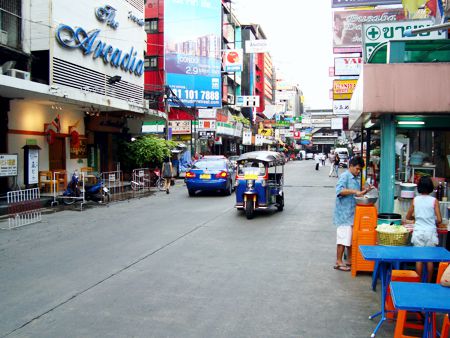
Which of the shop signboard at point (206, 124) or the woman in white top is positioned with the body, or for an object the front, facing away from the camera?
the woman in white top

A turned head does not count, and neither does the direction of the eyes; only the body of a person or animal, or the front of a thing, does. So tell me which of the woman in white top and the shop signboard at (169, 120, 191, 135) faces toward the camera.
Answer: the shop signboard

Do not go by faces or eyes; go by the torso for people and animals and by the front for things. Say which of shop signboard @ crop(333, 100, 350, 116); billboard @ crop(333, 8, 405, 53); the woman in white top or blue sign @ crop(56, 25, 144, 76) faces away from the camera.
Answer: the woman in white top

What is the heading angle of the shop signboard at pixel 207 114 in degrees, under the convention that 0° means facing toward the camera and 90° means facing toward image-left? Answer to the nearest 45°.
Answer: approximately 0°

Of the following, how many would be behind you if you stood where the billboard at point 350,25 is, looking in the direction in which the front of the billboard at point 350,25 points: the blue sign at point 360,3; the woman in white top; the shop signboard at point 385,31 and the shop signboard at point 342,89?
1

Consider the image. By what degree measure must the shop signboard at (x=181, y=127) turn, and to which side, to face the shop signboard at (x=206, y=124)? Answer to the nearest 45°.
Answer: approximately 90° to its left

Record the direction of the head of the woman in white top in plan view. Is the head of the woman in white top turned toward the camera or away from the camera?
away from the camera

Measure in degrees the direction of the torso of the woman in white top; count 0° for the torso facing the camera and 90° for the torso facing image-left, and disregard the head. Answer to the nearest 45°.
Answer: approximately 180°

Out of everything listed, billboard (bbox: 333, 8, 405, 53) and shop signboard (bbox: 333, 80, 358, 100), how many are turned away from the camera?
0

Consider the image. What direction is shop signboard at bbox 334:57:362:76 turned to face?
toward the camera

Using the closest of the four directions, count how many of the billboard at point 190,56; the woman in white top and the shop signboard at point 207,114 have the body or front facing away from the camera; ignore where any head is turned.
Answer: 1

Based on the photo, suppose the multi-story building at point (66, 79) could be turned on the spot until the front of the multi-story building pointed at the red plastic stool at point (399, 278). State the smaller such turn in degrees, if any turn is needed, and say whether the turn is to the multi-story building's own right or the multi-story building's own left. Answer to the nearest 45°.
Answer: approximately 45° to the multi-story building's own right

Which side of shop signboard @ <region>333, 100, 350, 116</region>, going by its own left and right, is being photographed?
front
